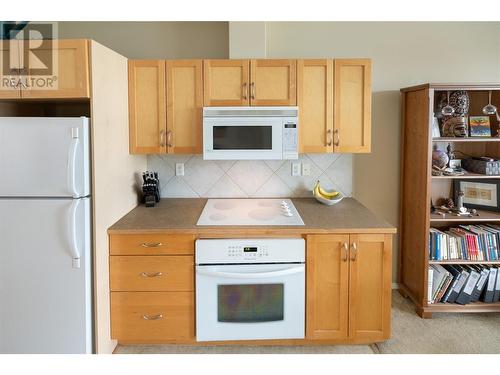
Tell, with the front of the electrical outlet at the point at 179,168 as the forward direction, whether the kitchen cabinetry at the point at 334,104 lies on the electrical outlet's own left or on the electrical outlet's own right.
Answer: on the electrical outlet's own left

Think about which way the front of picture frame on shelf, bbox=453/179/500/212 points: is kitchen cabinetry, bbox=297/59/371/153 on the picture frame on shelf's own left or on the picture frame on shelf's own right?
on the picture frame on shelf's own right

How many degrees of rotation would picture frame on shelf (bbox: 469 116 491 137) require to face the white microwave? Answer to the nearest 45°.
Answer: approximately 45° to its right

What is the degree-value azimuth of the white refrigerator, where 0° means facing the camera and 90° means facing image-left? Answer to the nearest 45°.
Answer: approximately 0°

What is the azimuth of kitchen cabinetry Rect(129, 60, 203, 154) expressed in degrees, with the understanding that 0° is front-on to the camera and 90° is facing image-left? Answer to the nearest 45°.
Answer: approximately 0°

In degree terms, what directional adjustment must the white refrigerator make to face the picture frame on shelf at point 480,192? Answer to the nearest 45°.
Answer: approximately 90° to its left
